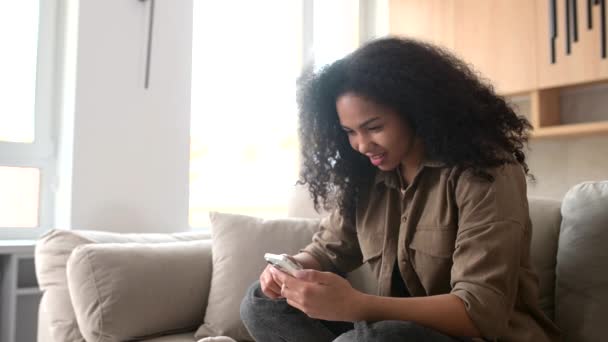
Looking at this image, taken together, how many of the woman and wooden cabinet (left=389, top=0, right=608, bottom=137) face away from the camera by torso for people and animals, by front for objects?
0

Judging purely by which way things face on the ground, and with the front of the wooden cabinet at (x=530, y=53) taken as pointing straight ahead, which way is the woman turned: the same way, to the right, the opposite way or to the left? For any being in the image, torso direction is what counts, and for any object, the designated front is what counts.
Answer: the same way

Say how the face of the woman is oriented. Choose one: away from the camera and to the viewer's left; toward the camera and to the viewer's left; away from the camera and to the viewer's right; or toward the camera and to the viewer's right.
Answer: toward the camera and to the viewer's left

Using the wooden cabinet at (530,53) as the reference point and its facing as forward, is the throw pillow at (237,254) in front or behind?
in front

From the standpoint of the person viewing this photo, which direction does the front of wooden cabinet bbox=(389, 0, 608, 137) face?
facing the viewer and to the left of the viewer

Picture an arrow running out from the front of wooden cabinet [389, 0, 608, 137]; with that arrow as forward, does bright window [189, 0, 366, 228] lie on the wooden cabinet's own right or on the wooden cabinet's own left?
on the wooden cabinet's own right

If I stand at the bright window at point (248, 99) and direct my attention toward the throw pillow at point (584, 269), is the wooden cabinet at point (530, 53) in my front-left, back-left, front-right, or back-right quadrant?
front-left

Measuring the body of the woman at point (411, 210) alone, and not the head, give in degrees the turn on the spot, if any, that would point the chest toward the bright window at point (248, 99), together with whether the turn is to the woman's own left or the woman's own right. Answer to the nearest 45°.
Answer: approximately 90° to the woman's own right

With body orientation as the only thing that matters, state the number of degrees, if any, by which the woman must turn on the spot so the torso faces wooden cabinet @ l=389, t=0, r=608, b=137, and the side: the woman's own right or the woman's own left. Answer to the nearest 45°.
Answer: approximately 180°

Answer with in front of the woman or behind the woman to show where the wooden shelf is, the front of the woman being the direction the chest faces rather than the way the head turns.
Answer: behind
